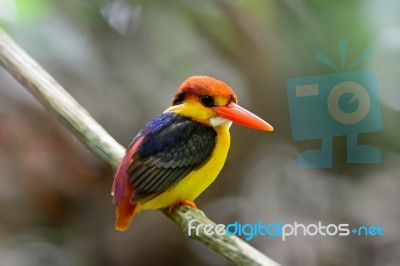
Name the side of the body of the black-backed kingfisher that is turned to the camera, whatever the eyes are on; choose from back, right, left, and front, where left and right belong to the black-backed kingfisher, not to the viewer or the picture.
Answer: right
